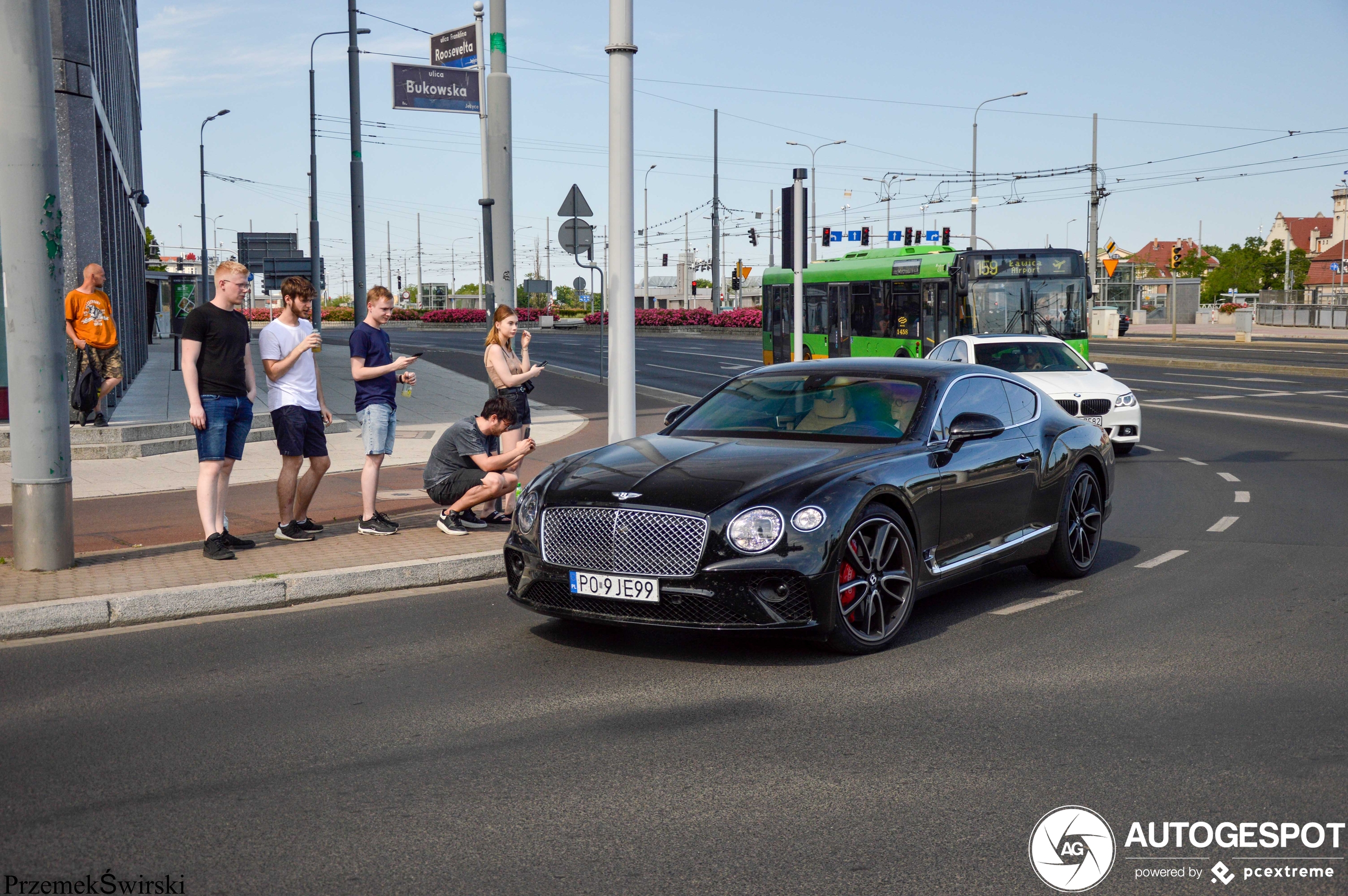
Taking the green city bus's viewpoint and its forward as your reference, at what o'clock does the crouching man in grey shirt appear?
The crouching man in grey shirt is roughly at 2 o'clock from the green city bus.

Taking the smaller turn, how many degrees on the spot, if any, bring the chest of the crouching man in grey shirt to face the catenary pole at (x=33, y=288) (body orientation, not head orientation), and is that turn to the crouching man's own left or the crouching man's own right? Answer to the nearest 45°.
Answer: approximately 135° to the crouching man's own right

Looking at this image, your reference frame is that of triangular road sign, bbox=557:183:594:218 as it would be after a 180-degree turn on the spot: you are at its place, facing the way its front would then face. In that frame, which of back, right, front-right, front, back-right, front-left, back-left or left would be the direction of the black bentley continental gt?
front

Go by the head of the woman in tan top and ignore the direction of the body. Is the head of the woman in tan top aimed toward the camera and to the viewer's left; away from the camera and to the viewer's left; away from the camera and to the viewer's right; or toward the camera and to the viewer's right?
toward the camera and to the viewer's right

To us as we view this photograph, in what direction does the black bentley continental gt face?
facing the viewer and to the left of the viewer

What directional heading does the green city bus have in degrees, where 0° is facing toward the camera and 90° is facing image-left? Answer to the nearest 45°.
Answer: approximately 315°

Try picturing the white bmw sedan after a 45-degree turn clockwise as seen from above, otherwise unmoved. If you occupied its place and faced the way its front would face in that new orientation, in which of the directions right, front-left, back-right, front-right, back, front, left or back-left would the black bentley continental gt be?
front

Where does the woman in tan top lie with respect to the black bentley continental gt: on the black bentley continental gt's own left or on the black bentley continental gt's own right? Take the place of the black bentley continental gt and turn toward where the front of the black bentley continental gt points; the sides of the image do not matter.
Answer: on the black bentley continental gt's own right

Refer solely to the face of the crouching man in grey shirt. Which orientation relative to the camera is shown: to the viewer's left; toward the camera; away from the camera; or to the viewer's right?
to the viewer's right

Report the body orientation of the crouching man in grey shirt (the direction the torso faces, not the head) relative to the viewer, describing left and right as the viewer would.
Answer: facing to the right of the viewer

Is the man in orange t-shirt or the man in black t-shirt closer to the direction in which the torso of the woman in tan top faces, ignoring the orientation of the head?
the man in black t-shirt

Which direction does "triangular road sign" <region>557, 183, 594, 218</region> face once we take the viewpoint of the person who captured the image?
facing away from the viewer

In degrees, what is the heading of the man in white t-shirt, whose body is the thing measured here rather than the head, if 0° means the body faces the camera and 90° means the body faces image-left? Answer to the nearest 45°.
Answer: approximately 315°

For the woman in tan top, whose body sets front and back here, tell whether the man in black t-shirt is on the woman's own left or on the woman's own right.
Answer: on the woman's own right
